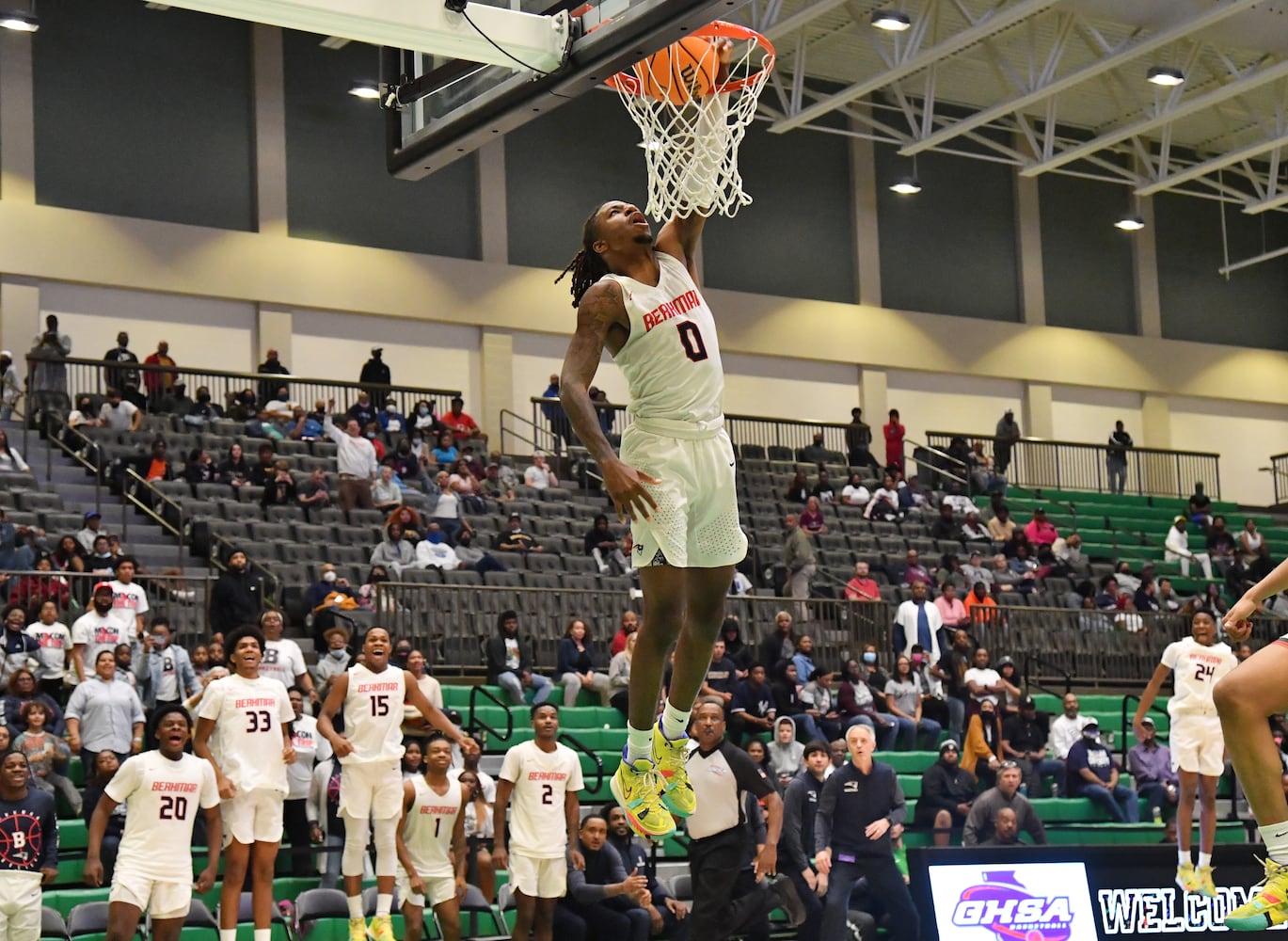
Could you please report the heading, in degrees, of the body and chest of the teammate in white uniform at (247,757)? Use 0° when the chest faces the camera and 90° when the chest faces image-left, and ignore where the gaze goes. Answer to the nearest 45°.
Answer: approximately 0°

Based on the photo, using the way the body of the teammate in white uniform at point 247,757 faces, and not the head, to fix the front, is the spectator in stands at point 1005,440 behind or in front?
behind

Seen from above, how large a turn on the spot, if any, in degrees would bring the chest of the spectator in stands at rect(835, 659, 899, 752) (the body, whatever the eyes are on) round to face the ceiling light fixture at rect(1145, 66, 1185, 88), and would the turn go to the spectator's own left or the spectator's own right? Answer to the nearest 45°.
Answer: approximately 90° to the spectator's own left

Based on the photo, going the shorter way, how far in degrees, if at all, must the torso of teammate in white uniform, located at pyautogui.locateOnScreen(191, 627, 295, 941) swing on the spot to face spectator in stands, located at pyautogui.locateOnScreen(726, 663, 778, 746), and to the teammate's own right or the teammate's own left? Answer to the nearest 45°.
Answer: approximately 135° to the teammate's own left

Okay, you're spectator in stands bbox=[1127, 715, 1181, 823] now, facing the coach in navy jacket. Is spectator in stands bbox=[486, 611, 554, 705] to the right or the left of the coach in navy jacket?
right

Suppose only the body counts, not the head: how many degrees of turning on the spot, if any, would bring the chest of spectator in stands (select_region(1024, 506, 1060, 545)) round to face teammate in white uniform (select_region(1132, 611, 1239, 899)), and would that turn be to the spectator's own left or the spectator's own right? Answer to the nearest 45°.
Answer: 0° — they already face them

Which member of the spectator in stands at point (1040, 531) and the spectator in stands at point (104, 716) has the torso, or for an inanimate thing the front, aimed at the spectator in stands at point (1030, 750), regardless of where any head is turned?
the spectator in stands at point (1040, 531)

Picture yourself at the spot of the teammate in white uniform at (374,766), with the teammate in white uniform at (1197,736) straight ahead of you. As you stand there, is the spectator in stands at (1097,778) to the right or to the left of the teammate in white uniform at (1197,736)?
left

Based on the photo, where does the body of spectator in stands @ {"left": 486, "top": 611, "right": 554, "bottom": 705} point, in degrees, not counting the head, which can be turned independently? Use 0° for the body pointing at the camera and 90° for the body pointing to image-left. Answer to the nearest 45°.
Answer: approximately 315°

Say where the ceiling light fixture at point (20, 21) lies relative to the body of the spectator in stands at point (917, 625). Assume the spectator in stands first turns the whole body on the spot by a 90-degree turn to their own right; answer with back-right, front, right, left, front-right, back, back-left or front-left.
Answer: front

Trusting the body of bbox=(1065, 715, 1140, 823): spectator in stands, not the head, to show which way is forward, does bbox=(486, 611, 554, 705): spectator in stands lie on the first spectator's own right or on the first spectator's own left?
on the first spectator's own right
